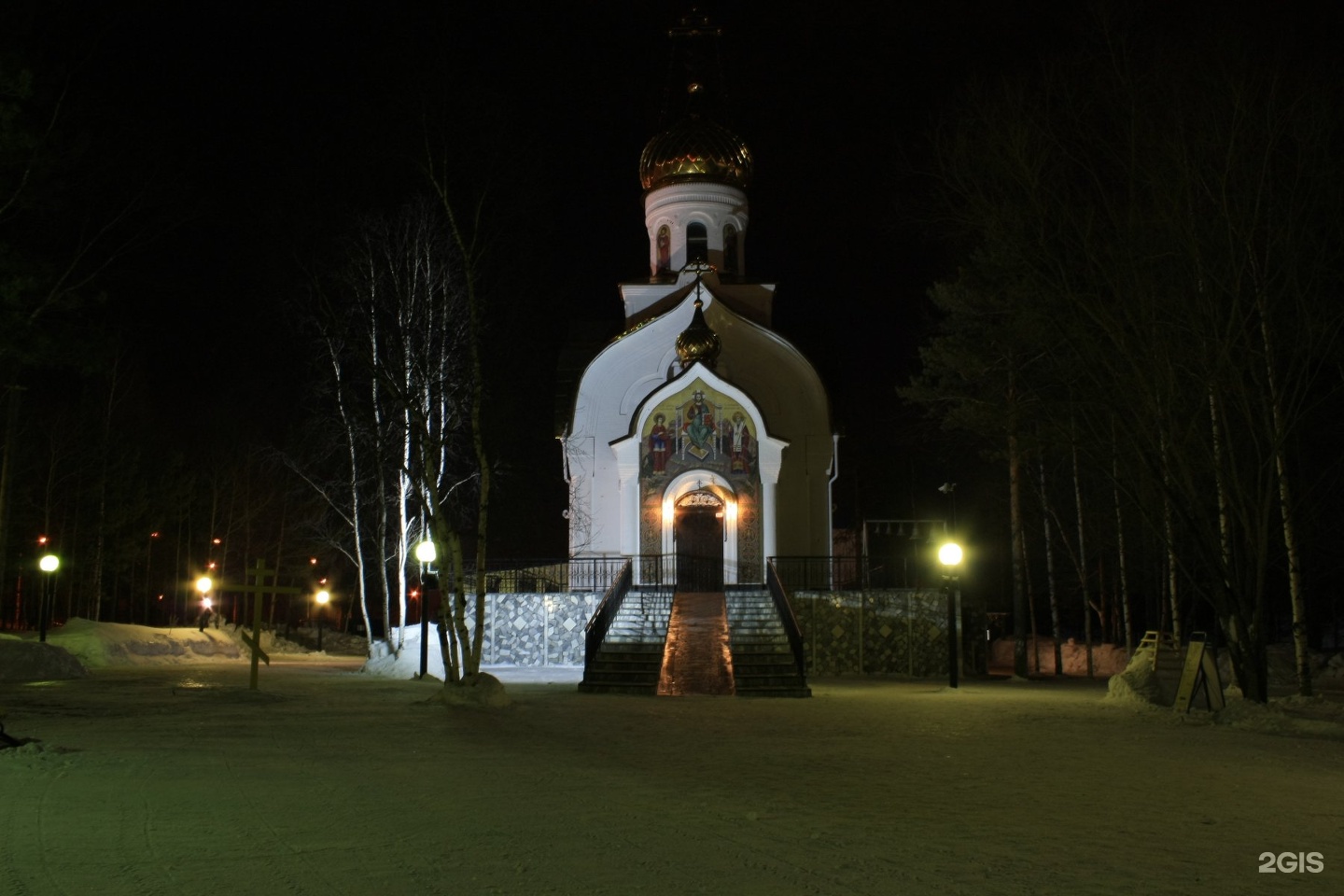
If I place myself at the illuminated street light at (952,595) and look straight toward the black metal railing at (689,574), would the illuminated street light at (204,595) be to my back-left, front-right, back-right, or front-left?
front-left

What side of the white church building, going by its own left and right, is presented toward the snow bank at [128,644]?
right

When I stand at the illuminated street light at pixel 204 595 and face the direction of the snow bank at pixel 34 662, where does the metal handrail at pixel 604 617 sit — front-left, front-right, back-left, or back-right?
front-left

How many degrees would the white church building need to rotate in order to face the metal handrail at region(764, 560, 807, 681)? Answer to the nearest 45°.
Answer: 0° — it already faces it

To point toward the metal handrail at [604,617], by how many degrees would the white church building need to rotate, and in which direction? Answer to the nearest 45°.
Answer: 0° — it already faces it

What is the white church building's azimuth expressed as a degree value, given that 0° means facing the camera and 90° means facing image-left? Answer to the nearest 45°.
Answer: approximately 0°

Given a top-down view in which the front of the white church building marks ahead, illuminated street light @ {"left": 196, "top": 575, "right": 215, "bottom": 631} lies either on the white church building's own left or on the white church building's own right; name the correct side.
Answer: on the white church building's own right

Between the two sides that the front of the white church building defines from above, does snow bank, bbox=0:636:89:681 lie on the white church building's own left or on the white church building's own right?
on the white church building's own right

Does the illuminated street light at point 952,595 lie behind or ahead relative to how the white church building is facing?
ahead
